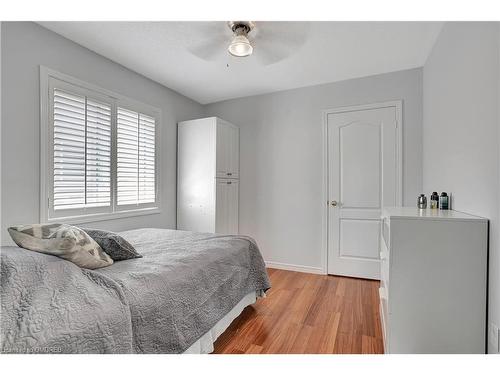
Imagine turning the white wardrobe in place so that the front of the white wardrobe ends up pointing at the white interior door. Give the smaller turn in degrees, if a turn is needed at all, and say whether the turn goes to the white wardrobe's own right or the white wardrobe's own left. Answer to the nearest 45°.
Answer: approximately 45° to the white wardrobe's own left

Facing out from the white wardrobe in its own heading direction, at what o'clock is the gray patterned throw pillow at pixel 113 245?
The gray patterned throw pillow is roughly at 2 o'clock from the white wardrobe.

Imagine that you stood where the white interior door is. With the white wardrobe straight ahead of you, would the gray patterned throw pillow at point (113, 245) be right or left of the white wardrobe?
left

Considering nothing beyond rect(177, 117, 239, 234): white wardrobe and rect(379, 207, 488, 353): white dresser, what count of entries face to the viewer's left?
1

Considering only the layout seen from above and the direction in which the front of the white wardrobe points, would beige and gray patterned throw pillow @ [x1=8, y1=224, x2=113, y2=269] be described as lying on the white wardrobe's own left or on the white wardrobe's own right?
on the white wardrobe's own right

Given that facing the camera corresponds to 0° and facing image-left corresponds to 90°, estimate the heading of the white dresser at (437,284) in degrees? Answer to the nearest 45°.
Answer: approximately 90°

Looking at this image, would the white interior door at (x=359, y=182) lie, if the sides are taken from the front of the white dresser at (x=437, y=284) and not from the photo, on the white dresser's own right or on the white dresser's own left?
on the white dresser's own right
